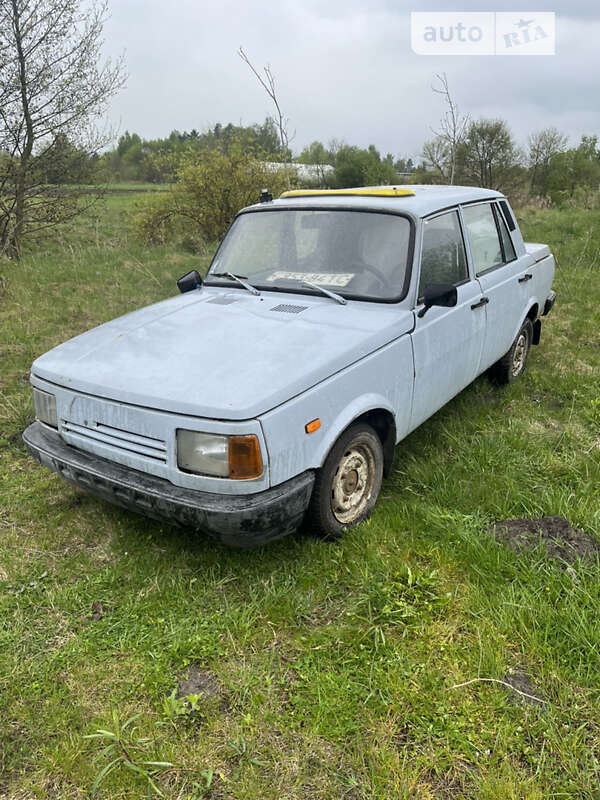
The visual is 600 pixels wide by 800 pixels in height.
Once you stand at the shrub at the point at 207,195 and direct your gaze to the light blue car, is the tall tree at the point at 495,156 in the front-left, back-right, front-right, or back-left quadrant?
back-left

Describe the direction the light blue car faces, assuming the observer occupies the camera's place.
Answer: facing the viewer and to the left of the viewer

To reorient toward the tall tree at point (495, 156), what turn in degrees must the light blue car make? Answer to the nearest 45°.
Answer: approximately 135° to its right

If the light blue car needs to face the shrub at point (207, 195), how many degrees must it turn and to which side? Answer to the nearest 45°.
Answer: approximately 135° to its right

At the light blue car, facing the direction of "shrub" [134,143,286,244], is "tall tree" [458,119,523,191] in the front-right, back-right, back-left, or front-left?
front-right
